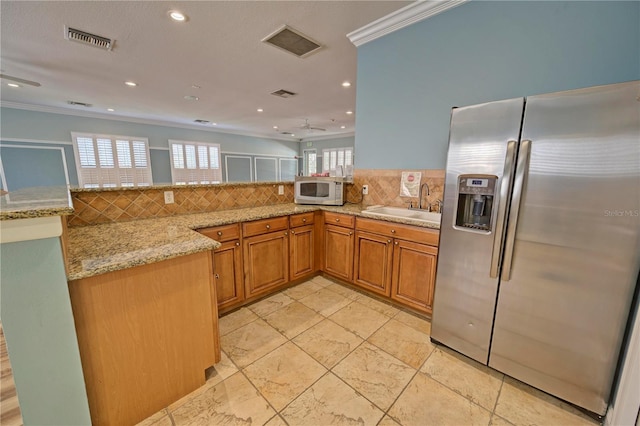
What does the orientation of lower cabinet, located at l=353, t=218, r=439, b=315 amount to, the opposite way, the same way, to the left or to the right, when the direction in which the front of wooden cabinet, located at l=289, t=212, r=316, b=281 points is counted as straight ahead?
to the right

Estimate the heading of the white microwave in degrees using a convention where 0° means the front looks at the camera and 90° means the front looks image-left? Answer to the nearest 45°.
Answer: approximately 0°

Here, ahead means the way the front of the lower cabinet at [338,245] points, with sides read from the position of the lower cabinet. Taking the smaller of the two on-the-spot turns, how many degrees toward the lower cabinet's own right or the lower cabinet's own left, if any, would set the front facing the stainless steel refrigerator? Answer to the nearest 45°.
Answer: approximately 90° to the lower cabinet's own left

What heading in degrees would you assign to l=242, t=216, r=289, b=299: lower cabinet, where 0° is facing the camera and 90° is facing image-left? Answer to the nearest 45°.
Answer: approximately 315°

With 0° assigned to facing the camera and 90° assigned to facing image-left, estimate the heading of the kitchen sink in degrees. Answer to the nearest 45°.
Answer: approximately 45°

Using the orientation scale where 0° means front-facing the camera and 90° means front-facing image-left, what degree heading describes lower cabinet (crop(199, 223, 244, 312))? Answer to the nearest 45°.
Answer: approximately 315°

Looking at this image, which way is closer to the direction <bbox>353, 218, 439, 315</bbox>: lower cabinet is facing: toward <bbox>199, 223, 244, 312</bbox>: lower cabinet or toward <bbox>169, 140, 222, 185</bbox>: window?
the lower cabinet
